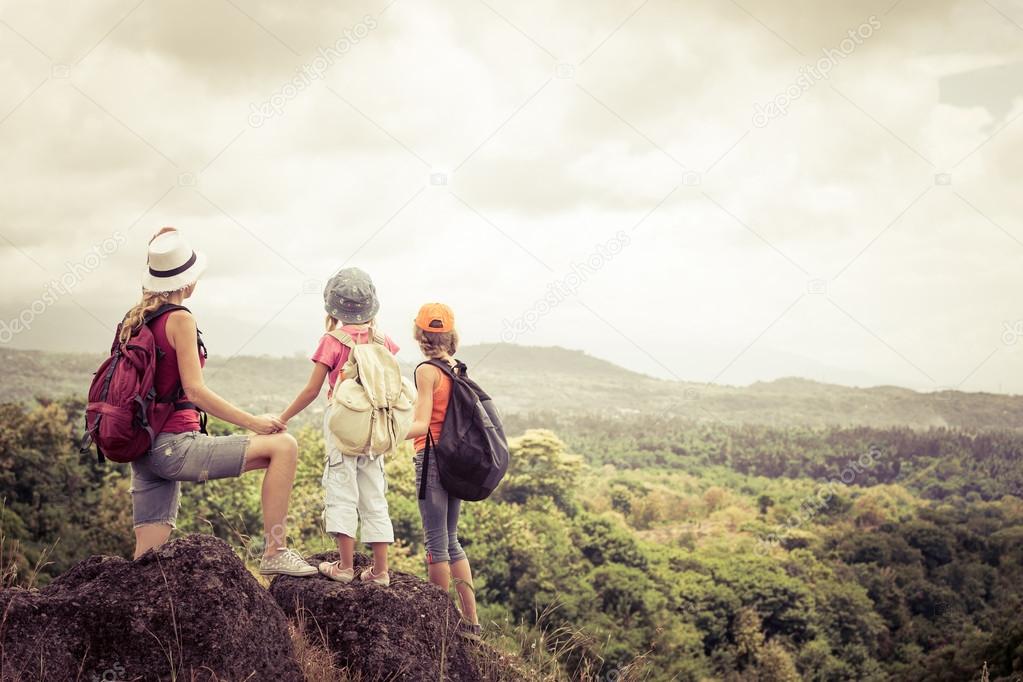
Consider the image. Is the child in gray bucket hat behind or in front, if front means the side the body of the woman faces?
in front

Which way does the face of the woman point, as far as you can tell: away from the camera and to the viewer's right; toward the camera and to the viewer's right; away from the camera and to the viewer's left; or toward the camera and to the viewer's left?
away from the camera and to the viewer's right

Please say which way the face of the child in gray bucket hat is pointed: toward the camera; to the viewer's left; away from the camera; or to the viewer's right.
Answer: away from the camera

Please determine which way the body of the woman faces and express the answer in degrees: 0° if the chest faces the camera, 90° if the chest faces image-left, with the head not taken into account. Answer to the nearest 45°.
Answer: approximately 270°
